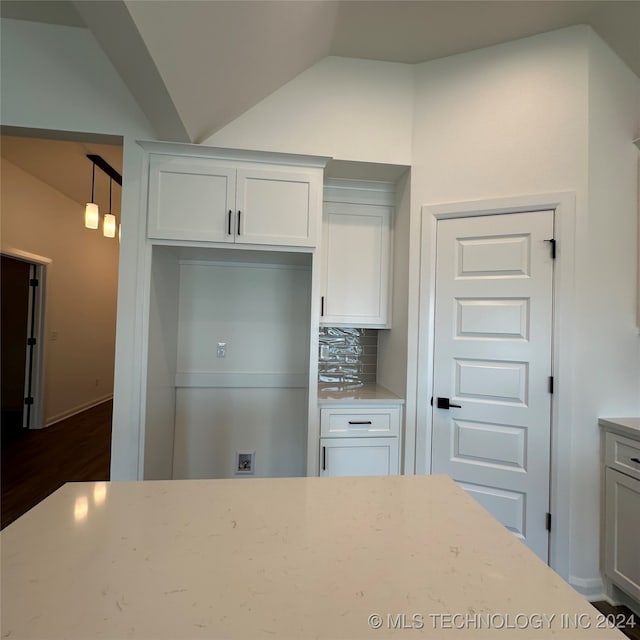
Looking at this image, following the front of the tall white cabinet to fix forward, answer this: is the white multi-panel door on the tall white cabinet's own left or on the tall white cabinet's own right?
on the tall white cabinet's own left

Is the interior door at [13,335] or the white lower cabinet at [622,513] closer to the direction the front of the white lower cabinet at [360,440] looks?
the white lower cabinet

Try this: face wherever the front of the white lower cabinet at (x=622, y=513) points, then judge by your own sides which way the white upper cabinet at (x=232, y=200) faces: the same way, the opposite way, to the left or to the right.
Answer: to the left

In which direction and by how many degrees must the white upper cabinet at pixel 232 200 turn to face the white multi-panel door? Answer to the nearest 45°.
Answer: approximately 90° to its left

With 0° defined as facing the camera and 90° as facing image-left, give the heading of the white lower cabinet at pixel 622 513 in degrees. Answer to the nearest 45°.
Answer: approximately 45°

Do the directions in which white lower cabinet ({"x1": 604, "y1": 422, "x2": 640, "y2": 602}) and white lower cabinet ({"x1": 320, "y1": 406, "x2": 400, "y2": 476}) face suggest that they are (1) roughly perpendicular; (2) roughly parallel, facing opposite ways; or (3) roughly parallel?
roughly perpendicular

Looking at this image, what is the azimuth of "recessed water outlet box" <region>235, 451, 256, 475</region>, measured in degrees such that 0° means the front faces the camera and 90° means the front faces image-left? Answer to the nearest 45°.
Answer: approximately 0°

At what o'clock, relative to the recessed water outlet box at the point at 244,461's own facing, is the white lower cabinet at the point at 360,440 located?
The white lower cabinet is roughly at 10 o'clock from the recessed water outlet box.

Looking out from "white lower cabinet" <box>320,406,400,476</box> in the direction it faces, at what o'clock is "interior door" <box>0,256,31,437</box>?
The interior door is roughly at 4 o'clock from the white lower cabinet.

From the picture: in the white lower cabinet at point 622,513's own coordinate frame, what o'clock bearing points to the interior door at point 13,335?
The interior door is roughly at 1 o'clock from the white lower cabinet.

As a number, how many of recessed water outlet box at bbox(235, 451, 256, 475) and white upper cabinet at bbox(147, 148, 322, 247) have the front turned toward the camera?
2

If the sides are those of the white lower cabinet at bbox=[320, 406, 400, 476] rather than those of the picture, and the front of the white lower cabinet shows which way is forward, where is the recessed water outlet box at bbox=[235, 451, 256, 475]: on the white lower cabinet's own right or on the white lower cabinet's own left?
on the white lower cabinet's own right
